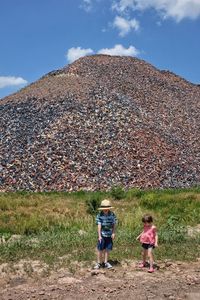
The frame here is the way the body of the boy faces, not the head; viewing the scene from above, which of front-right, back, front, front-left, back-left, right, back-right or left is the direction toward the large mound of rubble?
back

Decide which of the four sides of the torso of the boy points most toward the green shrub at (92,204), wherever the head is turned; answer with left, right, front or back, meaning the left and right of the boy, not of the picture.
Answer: back

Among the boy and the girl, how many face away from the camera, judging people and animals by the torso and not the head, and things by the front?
0

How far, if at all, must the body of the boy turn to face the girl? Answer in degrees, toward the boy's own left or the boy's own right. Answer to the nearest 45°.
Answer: approximately 90° to the boy's own left

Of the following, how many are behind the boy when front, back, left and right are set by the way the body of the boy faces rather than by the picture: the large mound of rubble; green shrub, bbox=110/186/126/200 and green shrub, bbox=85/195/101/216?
3

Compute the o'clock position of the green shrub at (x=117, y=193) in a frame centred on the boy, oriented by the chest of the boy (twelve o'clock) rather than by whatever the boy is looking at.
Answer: The green shrub is roughly at 6 o'clock from the boy.

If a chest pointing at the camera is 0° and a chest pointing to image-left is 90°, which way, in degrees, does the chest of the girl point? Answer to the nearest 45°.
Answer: approximately 45°

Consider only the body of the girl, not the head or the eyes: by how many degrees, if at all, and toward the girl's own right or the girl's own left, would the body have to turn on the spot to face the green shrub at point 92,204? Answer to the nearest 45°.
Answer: approximately 135° to the girl's own right

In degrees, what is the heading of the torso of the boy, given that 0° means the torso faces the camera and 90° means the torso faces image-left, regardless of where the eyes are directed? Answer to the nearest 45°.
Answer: approximately 0°

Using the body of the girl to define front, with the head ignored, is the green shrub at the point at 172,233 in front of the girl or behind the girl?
behind

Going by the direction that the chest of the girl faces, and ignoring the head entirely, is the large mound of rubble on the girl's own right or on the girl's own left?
on the girl's own right

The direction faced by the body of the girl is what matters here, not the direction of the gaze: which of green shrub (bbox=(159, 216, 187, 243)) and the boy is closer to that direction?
the boy
